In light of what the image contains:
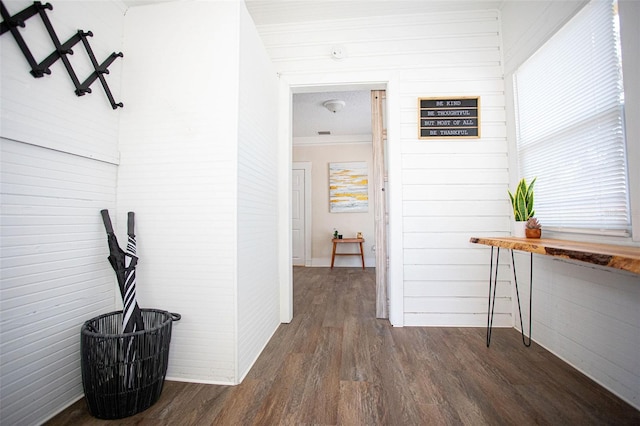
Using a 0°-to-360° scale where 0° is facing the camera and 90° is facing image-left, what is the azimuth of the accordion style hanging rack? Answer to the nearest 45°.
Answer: approximately 315°

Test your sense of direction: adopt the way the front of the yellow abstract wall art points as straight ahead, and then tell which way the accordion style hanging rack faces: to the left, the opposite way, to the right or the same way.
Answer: to the left

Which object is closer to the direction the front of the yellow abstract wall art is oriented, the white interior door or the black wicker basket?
the black wicker basket

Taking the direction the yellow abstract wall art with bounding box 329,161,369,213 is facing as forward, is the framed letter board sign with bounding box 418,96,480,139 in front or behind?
in front

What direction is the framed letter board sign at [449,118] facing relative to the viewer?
toward the camera

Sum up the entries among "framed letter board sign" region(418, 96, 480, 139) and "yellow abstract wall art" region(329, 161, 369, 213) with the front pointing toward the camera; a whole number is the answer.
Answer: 2

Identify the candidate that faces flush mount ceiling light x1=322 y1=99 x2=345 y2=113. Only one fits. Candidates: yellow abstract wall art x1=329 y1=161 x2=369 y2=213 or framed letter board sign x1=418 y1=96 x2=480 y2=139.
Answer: the yellow abstract wall art

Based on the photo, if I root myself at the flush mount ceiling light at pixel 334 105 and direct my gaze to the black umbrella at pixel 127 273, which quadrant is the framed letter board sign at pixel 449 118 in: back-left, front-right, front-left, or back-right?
front-left

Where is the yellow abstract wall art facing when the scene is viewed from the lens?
facing the viewer

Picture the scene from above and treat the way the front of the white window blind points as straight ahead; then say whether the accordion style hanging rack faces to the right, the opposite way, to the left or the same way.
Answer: the opposite way

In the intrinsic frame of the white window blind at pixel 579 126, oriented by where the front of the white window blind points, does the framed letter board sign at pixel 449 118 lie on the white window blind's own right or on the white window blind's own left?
on the white window blind's own right

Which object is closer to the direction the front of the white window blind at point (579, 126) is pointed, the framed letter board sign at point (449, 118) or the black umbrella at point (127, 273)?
the black umbrella

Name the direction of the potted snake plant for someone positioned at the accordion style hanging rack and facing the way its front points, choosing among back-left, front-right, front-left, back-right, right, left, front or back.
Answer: front

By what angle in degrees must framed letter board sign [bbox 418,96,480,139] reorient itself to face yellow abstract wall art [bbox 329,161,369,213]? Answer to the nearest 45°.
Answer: approximately 135° to its right
